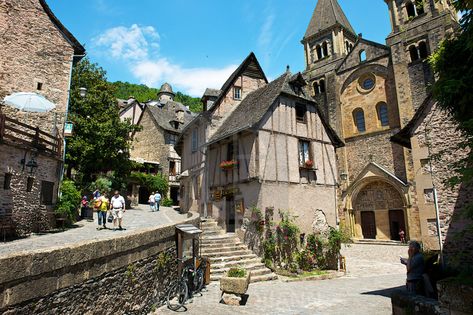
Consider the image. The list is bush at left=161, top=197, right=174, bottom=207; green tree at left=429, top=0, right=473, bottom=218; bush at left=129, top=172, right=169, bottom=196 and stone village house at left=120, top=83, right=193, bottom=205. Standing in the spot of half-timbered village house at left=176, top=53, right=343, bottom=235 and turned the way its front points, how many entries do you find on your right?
3

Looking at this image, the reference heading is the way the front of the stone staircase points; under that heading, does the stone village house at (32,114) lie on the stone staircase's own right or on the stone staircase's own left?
on the stone staircase's own right

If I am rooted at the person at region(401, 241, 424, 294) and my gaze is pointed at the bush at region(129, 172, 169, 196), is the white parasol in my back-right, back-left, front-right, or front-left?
front-left

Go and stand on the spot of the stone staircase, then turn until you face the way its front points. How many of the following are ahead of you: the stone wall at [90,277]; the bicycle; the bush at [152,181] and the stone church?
2

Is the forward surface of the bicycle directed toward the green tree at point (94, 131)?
no

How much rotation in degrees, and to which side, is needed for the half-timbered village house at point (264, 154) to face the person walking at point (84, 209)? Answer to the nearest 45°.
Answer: approximately 45° to its right

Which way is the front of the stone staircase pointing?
toward the camera

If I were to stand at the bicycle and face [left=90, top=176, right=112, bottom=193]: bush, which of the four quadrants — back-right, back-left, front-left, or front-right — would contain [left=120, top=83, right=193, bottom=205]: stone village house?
front-right

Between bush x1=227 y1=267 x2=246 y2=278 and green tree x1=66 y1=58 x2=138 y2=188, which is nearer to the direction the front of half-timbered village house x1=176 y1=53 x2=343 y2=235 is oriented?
the bush

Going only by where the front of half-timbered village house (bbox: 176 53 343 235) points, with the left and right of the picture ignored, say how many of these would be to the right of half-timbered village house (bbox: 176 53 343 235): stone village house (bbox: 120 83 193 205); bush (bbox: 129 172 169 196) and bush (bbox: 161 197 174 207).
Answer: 3

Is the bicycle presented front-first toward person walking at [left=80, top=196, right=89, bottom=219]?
no

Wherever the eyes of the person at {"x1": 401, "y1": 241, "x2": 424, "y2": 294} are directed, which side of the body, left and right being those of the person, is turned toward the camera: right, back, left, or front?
left

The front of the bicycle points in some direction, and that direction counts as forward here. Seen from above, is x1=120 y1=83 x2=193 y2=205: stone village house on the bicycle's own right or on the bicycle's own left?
on the bicycle's own right

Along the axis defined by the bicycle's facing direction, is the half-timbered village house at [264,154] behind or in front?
behind

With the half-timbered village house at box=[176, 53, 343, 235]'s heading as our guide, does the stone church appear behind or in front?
behind
